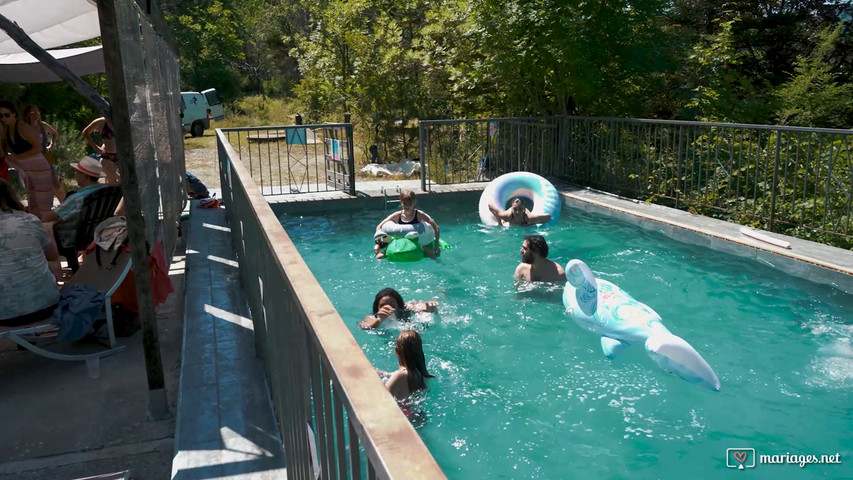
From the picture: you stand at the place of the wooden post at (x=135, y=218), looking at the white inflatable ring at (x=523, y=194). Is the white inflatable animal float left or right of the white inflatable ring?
right

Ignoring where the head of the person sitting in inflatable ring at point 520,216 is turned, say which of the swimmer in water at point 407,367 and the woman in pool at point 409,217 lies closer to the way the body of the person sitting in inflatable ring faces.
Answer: the swimmer in water

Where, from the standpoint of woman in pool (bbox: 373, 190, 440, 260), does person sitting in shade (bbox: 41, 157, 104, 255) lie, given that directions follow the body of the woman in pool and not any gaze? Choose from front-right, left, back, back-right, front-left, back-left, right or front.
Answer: front-right

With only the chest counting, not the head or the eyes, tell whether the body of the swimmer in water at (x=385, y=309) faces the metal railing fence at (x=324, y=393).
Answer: yes

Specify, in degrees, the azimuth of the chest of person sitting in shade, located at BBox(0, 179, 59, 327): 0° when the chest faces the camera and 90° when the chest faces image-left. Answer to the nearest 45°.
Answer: approximately 180°

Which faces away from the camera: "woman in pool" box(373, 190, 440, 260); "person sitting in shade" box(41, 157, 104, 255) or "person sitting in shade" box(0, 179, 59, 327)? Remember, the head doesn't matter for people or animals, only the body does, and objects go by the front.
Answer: "person sitting in shade" box(0, 179, 59, 327)

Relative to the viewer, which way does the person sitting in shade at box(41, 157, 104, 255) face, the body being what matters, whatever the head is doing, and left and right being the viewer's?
facing to the left of the viewer
